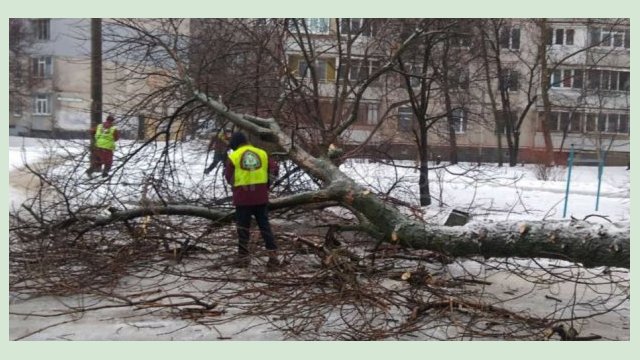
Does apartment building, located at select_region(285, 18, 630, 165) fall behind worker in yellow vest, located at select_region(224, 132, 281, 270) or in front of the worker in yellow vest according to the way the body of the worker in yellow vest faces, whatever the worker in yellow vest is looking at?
in front

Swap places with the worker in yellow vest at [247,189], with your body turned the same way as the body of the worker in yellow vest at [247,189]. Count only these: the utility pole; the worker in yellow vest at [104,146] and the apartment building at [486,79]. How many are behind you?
0

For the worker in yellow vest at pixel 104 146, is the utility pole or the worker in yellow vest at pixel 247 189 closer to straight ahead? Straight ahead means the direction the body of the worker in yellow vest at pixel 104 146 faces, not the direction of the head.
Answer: the worker in yellow vest

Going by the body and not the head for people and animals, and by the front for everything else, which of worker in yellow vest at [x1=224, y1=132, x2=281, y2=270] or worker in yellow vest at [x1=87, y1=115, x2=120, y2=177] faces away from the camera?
worker in yellow vest at [x1=224, y1=132, x2=281, y2=270]

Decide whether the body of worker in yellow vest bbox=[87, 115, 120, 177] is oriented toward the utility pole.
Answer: no

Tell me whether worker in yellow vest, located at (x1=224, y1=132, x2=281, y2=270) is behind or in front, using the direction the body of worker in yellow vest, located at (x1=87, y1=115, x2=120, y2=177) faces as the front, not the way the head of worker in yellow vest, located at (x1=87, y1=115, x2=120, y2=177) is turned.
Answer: in front

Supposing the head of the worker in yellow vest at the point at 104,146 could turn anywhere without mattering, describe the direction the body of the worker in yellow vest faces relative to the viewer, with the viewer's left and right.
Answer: facing the viewer

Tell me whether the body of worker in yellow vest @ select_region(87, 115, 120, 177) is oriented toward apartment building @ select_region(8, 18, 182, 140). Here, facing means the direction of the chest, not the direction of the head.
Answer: no

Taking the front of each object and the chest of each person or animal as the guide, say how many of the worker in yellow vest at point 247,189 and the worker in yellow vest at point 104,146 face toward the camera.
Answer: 1

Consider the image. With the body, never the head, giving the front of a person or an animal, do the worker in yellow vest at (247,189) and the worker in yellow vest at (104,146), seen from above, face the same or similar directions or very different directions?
very different directions

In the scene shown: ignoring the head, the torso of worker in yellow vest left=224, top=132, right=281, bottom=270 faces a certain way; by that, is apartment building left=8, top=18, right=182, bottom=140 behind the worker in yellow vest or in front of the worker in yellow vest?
in front

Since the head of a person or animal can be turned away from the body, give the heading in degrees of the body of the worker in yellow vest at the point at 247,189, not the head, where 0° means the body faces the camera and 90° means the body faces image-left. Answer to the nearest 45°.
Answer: approximately 180°
